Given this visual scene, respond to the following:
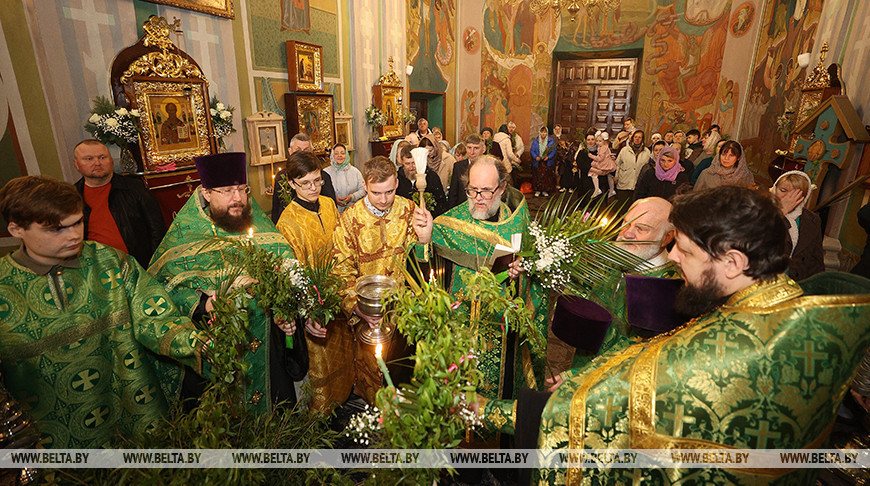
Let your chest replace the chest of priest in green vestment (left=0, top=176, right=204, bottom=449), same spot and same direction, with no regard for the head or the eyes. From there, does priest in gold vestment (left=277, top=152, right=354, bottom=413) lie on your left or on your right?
on your left

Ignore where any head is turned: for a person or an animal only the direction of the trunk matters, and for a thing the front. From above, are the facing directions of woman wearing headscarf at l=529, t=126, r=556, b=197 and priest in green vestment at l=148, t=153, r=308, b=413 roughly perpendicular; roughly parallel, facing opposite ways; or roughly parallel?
roughly perpendicular

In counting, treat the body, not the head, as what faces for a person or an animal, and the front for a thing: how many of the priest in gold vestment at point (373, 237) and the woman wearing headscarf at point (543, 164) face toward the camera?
2

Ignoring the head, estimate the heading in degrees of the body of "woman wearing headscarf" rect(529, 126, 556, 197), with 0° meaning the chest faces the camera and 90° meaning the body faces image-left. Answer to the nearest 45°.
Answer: approximately 0°

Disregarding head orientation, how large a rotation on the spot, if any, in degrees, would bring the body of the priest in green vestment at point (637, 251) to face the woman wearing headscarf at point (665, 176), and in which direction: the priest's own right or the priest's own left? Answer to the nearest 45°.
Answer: approximately 135° to the priest's own right

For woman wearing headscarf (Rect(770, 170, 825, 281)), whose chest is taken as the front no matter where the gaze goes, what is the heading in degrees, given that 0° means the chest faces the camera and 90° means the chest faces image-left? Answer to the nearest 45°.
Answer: approximately 45°

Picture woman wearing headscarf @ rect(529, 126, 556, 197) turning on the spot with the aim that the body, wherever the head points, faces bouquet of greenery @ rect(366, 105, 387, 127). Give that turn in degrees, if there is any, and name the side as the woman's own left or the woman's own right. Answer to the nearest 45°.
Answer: approximately 45° to the woman's own right
